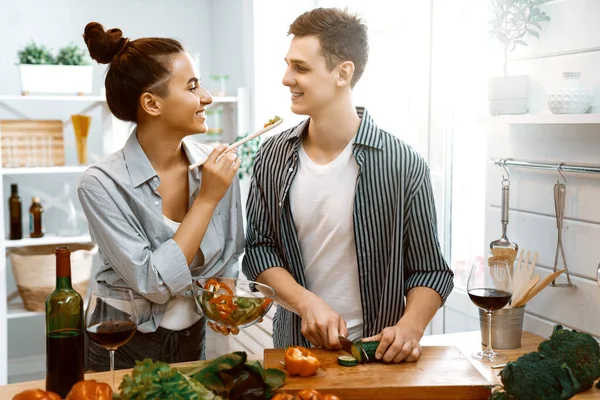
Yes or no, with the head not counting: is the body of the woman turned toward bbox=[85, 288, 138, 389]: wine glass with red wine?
no

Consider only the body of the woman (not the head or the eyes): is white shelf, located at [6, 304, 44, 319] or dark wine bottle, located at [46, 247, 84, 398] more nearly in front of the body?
the dark wine bottle

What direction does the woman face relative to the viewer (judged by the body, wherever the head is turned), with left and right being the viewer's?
facing the viewer and to the right of the viewer

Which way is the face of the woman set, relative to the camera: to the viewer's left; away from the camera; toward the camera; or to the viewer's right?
to the viewer's right

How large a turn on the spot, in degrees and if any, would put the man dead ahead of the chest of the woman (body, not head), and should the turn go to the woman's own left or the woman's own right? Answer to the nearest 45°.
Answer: approximately 45° to the woman's own left

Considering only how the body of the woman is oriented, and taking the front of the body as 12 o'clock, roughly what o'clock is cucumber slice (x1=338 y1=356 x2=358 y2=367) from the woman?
The cucumber slice is roughly at 12 o'clock from the woman.

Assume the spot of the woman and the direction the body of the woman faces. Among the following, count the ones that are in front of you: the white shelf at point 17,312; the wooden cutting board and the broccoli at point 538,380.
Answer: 2

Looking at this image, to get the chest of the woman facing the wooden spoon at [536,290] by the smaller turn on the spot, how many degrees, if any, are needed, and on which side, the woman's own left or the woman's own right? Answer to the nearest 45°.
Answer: approximately 45° to the woman's own left

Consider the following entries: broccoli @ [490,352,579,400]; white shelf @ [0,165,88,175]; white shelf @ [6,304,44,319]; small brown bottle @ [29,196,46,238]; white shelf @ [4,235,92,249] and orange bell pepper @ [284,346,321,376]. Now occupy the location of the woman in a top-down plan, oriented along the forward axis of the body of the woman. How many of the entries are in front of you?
2

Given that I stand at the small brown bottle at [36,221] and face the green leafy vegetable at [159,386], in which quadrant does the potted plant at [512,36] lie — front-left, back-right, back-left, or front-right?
front-left

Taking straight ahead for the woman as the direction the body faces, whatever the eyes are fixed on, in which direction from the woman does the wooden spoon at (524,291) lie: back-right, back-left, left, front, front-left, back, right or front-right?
front-left

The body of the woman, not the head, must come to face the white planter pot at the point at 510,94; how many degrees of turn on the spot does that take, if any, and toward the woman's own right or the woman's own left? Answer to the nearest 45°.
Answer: approximately 45° to the woman's own left

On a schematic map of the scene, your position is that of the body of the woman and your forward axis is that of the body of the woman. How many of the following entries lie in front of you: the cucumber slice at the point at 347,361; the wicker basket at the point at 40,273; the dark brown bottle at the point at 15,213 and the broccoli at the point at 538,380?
2

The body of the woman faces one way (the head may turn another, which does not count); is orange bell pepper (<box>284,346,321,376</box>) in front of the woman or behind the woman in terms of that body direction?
in front

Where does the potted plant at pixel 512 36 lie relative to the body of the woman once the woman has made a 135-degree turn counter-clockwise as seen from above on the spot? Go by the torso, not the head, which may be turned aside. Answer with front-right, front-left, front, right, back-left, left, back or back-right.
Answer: right

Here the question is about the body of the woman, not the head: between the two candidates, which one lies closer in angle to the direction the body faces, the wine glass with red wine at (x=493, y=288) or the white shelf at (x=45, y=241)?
the wine glass with red wine

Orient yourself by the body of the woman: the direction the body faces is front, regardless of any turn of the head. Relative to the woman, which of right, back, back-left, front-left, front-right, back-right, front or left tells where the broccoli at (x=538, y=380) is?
front

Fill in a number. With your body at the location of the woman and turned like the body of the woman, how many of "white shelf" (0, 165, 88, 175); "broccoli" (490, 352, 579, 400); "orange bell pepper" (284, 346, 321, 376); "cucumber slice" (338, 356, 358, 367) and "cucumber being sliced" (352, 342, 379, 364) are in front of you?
4

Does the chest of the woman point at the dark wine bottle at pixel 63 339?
no

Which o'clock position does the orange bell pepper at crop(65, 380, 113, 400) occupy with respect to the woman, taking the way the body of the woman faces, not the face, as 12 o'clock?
The orange bell pepper is roughly at 2 o'clock from the woman.

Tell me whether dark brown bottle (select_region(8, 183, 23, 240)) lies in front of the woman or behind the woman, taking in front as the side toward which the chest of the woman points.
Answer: behind
